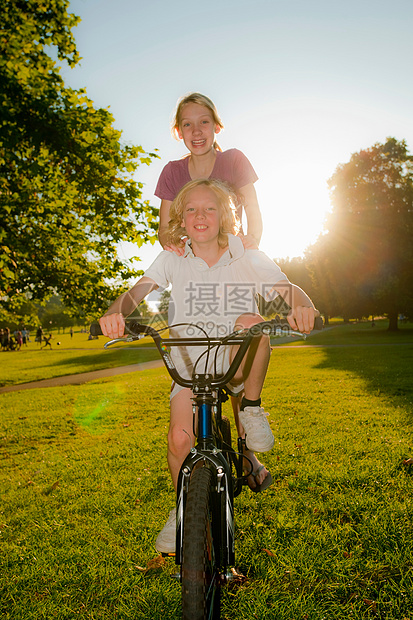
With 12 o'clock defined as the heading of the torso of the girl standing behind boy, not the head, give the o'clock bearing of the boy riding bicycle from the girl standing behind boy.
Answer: The boy riding bicycle is roughly at 12 o'clock from the girl standing behind boy.

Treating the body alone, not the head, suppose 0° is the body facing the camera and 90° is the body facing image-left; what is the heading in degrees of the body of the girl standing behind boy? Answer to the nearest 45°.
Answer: approximately 0°

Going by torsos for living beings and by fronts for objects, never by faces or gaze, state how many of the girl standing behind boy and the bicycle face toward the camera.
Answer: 2
